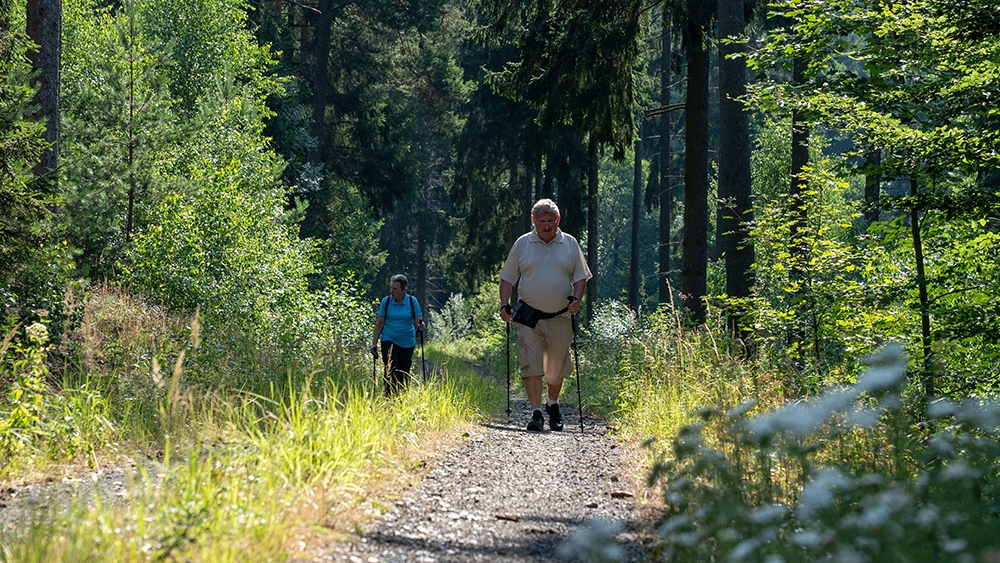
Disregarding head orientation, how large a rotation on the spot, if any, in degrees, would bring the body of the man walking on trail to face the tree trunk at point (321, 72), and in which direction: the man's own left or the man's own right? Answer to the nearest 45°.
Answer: approximately 180°

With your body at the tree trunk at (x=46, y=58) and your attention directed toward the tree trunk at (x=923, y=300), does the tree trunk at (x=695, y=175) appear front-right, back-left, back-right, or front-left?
front-left

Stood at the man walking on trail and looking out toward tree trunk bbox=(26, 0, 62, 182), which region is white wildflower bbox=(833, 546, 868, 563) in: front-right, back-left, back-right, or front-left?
back-left

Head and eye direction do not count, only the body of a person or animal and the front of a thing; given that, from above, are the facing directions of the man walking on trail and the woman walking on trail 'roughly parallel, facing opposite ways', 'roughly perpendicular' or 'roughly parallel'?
roughly parallel

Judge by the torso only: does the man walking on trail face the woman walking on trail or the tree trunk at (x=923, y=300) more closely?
the tree trunk

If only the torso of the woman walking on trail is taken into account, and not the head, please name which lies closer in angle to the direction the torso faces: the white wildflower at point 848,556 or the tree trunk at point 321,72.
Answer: the white wildflower

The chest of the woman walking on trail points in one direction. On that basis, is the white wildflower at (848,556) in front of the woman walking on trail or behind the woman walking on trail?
in front

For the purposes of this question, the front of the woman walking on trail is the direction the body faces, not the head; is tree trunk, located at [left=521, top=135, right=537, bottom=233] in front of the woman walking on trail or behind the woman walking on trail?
behind

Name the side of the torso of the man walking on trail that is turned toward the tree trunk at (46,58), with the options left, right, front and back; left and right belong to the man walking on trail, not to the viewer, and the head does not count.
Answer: right

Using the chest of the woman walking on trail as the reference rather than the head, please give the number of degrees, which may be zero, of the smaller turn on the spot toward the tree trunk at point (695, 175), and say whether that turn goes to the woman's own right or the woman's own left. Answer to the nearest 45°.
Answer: approximately 135° to the woman's own left

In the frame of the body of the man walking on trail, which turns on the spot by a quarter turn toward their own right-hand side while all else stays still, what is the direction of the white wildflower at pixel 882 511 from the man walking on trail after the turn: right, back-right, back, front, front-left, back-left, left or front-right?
left

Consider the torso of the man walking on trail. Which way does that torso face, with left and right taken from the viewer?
facing the viewer

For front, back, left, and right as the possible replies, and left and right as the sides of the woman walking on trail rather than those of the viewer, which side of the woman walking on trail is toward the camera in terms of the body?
front

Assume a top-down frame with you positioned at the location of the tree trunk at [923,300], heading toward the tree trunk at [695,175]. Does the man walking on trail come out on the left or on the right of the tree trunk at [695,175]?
left

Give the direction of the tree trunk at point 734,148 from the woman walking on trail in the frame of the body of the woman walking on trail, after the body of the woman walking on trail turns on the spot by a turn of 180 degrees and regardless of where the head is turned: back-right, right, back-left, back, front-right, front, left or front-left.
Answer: right

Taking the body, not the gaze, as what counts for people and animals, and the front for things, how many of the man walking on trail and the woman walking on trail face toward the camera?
2

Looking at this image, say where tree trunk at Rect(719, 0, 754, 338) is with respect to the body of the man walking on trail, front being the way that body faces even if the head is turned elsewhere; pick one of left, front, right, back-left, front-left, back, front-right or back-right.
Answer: back-left
